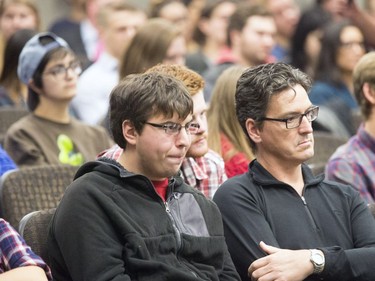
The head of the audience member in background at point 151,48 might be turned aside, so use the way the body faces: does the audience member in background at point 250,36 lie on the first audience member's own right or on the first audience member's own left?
on the first audience member's own left

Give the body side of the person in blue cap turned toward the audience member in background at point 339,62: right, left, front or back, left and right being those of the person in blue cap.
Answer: left

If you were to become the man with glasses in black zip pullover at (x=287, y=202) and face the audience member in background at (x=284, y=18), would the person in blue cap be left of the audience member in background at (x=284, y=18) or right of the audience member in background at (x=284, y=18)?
left

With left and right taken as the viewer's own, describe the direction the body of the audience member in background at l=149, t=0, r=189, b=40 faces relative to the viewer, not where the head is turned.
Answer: facing the viewer and to the right of the viewer

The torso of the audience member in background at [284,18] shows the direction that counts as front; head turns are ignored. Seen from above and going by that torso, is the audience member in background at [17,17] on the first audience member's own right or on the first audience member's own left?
on the first audience member's own right

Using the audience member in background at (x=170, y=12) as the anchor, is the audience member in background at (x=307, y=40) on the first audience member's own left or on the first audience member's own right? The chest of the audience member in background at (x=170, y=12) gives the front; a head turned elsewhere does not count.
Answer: on the first audience member's own left

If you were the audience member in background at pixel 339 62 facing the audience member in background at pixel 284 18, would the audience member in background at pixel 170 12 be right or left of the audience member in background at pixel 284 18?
left

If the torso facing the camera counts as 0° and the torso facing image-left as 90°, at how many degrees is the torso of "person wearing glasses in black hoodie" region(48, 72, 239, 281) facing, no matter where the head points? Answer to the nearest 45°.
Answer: approximately 315°

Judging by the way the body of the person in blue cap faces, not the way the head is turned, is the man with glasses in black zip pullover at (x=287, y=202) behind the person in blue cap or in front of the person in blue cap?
in front

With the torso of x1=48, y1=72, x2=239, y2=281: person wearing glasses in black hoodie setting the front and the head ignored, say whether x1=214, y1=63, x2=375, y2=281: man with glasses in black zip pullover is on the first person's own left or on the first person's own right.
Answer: on the first person's own left
